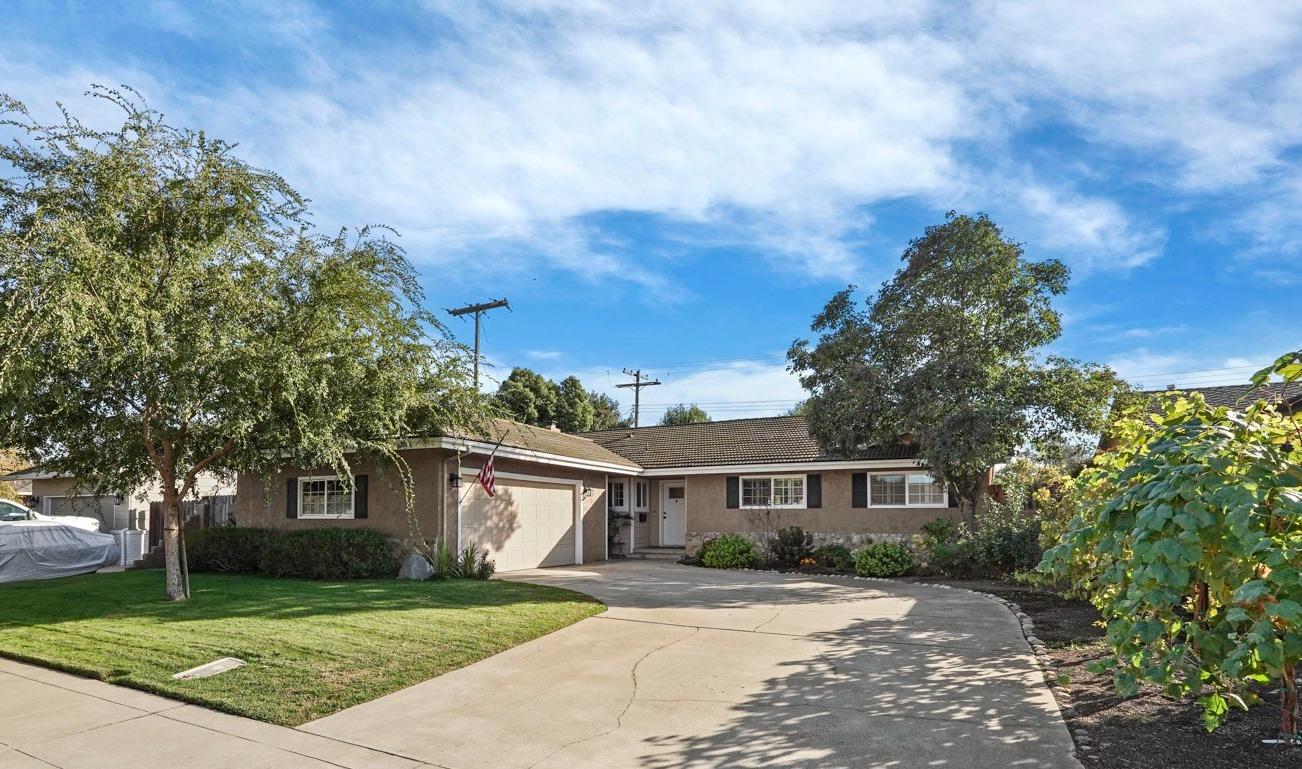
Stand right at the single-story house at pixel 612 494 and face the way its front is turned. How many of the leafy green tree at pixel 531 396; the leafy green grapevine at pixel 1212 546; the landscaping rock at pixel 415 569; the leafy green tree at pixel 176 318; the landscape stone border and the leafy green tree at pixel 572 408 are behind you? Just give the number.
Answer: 2

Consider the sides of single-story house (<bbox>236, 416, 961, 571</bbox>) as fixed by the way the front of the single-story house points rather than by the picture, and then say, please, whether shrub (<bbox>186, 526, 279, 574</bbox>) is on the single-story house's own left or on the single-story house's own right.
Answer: on the single-story house's own right

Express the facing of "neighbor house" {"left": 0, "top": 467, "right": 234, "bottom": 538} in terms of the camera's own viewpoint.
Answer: facing the viewer

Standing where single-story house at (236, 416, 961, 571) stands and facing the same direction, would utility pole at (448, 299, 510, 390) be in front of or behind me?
behind

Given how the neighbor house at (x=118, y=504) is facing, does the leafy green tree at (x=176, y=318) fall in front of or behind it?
in front

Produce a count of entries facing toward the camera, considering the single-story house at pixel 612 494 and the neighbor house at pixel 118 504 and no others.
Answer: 2

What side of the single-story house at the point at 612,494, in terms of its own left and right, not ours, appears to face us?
front

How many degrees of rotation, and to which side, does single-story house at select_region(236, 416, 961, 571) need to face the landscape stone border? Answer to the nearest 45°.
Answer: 0° — it already faces it

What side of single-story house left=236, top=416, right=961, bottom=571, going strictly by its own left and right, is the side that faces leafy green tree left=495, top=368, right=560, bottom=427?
back

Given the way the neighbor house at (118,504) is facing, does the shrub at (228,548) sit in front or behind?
in front

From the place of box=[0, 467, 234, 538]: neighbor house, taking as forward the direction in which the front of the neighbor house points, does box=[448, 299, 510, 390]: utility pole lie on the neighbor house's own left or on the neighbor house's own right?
on the neighbor house's own left

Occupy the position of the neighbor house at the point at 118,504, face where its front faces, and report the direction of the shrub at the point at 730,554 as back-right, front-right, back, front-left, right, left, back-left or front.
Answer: front-left

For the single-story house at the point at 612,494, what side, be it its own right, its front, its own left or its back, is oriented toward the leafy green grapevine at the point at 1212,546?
front

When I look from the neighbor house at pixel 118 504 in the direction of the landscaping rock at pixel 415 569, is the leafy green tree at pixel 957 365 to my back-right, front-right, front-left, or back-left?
front-left

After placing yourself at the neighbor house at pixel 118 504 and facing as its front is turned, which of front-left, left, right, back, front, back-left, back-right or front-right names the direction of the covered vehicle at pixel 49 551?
front
